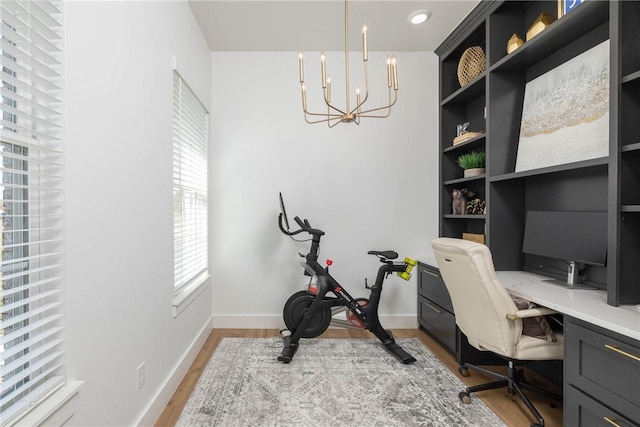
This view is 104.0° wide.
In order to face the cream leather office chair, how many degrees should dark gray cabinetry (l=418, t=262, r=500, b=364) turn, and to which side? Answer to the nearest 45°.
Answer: approximately 90° to its left

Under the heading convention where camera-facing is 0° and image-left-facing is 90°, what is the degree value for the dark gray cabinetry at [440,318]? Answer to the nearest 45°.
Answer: approximately 90°

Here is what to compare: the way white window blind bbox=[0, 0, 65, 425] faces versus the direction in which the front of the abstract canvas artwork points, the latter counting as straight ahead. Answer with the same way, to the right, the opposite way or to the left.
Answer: the opposite way

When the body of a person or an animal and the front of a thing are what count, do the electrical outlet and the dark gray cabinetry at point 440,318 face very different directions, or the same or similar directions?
very different directions

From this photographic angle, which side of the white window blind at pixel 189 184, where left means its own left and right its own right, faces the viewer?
right

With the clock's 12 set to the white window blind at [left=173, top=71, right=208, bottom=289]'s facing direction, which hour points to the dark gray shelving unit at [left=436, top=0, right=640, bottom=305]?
The dark gray shelving unit is roughly at 1 o'clock from the white window blind.

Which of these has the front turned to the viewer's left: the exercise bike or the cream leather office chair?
the exercise bike

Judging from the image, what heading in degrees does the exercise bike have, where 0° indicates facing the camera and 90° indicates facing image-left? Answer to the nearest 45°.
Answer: approximately 90°

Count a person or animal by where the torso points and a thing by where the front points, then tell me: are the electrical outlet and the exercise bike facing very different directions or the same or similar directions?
very different directions
